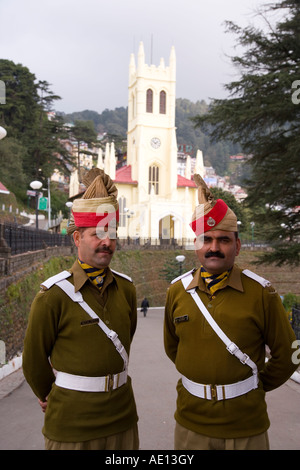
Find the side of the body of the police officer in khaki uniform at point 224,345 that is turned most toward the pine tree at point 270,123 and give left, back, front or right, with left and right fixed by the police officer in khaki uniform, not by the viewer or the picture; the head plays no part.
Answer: back

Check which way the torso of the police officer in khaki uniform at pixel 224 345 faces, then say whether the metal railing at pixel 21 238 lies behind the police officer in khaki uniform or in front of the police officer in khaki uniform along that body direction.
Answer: behind

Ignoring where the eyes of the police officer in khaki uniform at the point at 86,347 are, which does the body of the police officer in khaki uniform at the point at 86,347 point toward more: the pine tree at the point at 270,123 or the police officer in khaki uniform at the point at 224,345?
the police officer in khaki uniform

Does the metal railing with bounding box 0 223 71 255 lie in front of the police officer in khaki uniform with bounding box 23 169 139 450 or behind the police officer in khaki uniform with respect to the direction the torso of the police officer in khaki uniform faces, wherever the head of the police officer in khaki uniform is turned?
behind

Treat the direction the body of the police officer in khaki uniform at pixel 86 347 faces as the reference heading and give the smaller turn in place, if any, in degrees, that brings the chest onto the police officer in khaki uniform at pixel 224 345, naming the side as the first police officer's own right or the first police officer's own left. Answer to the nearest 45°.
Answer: approximately 45° to the first police officer's own left

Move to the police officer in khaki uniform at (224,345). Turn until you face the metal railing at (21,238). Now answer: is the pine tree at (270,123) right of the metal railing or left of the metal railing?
right

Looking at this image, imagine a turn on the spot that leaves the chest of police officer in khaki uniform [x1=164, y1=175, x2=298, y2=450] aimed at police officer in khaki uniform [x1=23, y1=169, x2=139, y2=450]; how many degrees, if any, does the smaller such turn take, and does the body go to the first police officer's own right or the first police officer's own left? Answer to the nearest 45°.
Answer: approximately 90° to the first police officer's own right

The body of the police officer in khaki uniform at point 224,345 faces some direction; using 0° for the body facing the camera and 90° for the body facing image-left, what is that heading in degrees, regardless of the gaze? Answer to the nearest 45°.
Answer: approximately 0°
